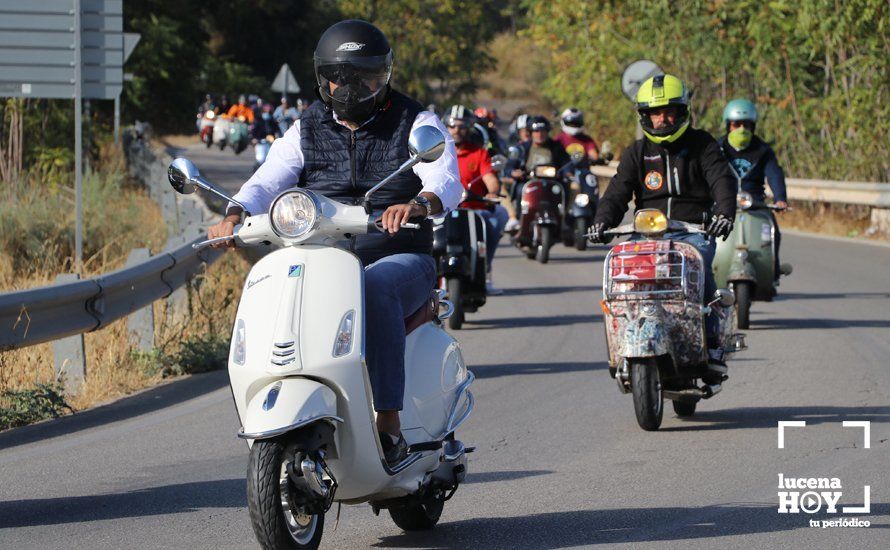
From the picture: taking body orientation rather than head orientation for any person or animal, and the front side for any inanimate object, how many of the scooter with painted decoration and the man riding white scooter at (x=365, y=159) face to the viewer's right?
0

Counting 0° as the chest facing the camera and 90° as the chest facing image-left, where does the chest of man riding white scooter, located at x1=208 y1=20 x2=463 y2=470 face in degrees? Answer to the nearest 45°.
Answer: approximately 45°

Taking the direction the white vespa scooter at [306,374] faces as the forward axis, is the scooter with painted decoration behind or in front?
behind

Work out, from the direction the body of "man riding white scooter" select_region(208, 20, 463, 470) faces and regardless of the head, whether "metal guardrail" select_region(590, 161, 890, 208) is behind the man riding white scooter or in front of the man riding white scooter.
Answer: behind

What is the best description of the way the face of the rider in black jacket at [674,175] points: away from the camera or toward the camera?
toward the camera

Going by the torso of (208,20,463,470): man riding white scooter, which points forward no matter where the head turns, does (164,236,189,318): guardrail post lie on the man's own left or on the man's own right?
on the man's own right

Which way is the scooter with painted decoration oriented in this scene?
toward the camera

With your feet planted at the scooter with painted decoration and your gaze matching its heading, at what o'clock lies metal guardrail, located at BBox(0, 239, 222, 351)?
The metal guardrail is roughly at 3 o'clock from the scooter with painted decoration.

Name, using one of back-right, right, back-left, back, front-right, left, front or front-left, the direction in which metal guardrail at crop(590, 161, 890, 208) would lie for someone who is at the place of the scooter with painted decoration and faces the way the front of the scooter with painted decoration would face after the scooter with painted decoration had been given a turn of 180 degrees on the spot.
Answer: front

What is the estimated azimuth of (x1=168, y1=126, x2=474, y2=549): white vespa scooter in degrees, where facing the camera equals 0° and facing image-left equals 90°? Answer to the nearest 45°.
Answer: approximately 45°
